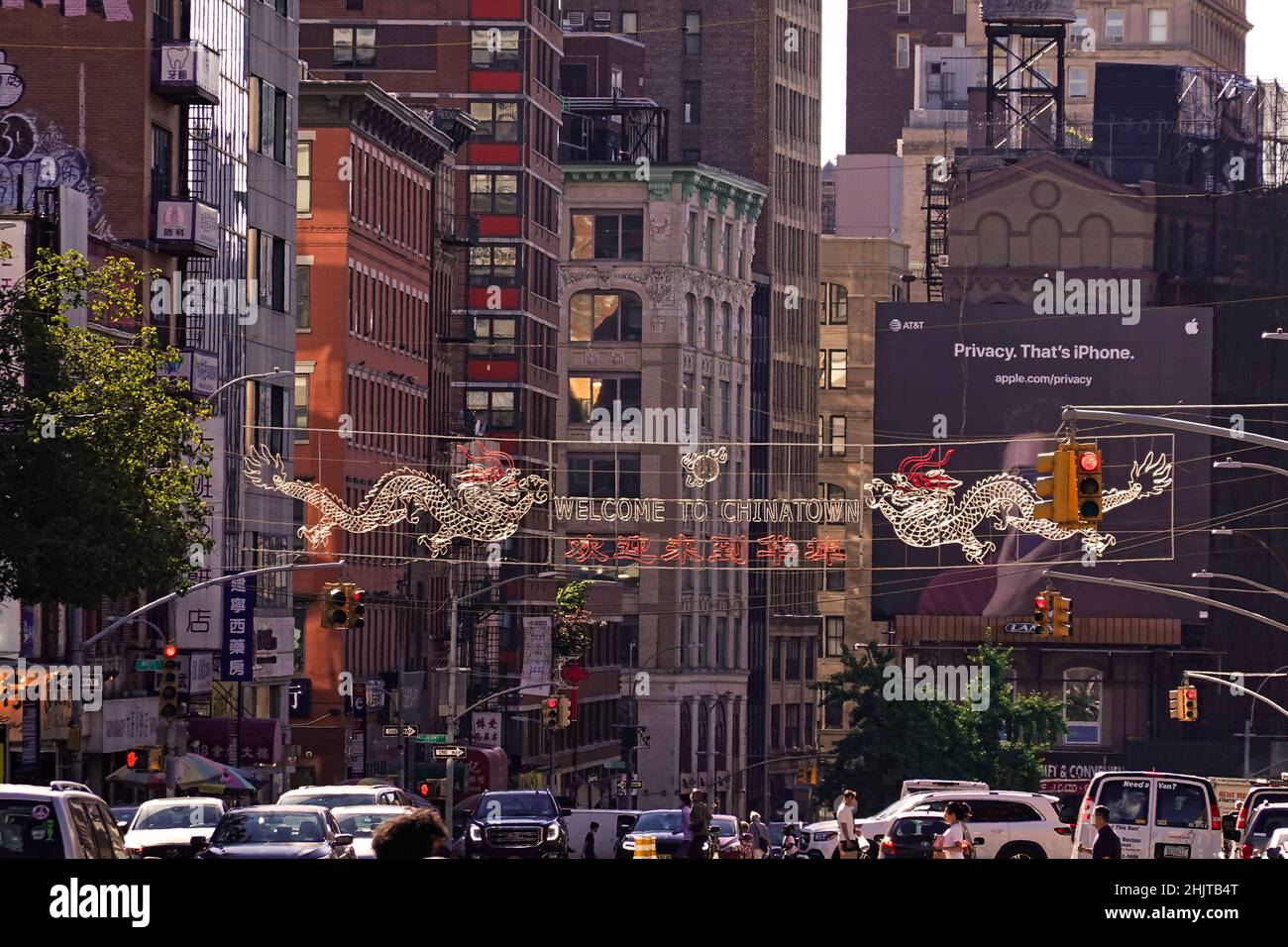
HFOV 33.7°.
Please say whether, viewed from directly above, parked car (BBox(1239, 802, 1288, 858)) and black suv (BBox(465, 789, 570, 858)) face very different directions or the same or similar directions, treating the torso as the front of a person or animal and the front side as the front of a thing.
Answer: very different directions

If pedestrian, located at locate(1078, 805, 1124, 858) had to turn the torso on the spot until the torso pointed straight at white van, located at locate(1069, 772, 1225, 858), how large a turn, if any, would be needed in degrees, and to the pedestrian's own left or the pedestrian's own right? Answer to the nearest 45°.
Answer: approximately 90° to the pedestrian's own right

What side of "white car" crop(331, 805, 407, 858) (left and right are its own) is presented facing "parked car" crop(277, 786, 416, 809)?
back

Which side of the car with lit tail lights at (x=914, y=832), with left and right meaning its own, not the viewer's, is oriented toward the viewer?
back

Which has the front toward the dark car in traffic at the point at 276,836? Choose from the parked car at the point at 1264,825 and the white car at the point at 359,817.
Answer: the white car at the point at 359,817

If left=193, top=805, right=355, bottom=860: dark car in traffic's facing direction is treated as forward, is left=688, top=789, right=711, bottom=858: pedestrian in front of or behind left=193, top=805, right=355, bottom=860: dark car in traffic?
behind

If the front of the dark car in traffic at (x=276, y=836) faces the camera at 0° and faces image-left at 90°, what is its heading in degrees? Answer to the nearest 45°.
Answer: approximately 45°
